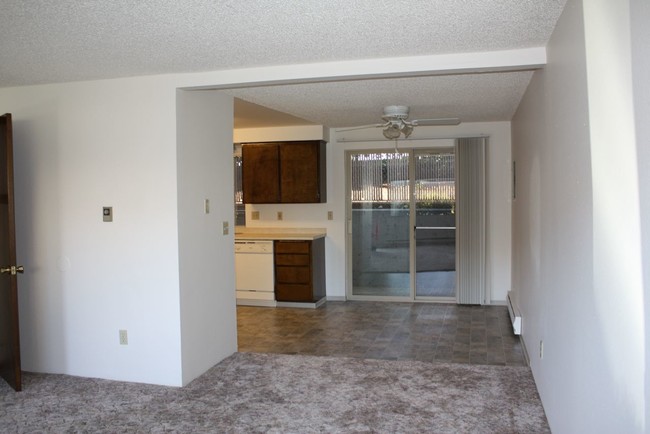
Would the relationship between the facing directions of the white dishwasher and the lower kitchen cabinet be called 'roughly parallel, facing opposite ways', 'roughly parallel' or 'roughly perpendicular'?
roughly parallel

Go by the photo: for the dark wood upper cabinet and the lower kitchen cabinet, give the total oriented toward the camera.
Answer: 2

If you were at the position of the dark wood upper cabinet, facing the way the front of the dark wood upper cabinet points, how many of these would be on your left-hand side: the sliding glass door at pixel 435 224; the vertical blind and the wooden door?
2

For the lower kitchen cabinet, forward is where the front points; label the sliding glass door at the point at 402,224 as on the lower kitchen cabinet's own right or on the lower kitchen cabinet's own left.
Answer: on the lower kitchen cabinet's own left

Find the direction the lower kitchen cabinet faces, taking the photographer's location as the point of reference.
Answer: facing the viewer

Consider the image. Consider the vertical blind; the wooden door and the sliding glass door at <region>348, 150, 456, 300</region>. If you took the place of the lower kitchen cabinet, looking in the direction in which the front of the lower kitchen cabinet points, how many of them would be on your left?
2

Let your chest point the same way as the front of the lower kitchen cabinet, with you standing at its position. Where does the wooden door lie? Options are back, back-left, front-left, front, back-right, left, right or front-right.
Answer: front-right

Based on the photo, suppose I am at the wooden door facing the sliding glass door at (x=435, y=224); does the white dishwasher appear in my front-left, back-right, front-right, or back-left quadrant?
front-left

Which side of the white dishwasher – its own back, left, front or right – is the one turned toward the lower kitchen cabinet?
left

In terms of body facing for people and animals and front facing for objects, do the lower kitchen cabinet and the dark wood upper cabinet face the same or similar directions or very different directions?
same or similar directions

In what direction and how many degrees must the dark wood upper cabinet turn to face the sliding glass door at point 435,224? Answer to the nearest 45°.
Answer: approximately 90° to its left

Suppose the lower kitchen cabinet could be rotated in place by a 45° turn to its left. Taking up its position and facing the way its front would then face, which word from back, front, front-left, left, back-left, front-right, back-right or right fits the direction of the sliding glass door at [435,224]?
front-left

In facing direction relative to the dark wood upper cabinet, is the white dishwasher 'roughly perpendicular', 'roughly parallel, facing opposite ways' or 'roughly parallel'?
roughly parallel

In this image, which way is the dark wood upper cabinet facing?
toward the camera

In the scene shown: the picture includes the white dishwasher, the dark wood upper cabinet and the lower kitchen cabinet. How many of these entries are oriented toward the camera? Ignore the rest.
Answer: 3
